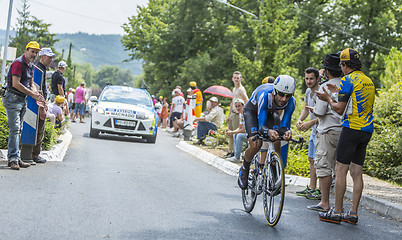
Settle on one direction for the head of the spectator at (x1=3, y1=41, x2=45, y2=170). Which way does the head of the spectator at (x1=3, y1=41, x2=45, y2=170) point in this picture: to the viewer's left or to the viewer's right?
to the viewer's right

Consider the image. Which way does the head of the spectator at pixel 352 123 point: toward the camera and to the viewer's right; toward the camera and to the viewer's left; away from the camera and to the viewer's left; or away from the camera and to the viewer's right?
away from the camera and to the viewer's left

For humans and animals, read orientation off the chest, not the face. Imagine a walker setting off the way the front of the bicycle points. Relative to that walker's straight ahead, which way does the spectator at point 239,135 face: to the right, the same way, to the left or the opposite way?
to the right

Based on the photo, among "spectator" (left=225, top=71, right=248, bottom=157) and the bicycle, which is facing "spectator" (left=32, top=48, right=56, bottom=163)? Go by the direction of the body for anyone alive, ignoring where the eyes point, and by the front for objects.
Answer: "spectator" (left=225, top=71, right=248, bottom=157)

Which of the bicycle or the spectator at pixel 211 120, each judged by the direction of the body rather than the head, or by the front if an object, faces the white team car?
the spectator

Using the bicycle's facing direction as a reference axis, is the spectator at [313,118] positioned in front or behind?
behind

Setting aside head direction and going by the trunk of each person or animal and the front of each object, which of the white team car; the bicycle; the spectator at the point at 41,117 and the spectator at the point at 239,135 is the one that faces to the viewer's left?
the spectator at the point at 239,135

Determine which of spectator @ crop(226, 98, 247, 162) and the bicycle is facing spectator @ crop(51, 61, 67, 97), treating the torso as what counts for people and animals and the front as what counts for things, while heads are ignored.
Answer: spectator @ crop(226, 98, 247, 162)

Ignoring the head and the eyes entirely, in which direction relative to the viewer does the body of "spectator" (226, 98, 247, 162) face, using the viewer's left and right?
facing to the left of the viewer
